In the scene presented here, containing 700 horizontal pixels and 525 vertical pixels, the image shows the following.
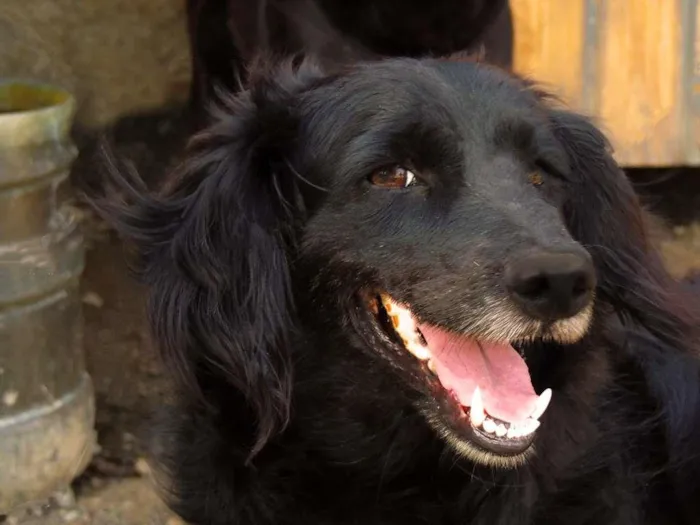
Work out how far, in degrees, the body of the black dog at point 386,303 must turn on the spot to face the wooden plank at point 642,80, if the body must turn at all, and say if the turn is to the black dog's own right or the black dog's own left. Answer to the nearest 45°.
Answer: approximately 90° to the black dog's own left

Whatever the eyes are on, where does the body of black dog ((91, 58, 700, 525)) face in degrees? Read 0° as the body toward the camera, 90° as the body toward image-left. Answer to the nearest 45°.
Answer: approximately 315°

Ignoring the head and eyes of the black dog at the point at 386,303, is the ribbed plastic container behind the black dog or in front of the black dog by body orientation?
behind

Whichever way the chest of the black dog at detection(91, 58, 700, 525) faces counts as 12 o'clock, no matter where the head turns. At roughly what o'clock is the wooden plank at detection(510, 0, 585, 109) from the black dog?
The wooden plank is roughly at 8 o'clock from the black dog.

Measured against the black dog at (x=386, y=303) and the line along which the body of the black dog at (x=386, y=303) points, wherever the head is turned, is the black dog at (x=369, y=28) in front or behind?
behind
